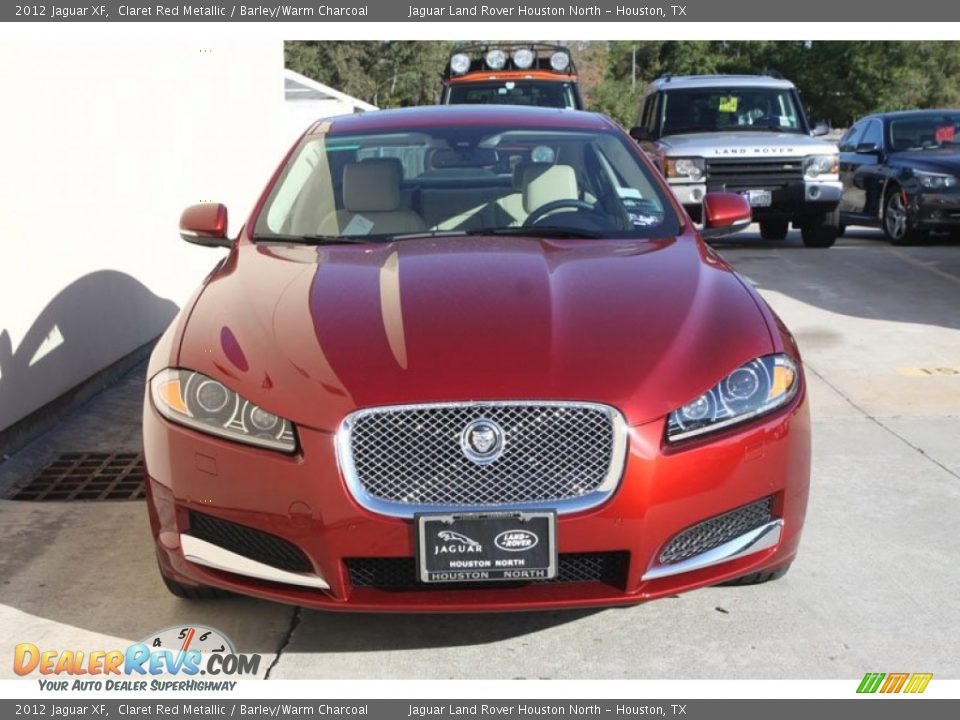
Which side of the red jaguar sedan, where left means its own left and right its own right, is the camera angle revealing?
front

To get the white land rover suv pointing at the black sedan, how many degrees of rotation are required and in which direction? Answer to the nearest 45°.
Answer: approximately 135° to its left

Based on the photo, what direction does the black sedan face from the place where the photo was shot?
facing the viewer and to the right of the viewer

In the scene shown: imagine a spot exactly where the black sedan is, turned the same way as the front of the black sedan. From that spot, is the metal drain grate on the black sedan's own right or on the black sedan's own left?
on the black sedan's own right

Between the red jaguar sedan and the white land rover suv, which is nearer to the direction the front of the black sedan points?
the red jaguar sedan

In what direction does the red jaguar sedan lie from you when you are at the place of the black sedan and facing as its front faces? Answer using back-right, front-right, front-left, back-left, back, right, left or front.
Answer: front-right

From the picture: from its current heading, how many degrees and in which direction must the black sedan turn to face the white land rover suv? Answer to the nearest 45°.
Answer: approximately 90° to its right

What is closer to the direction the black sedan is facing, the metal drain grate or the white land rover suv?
the metal drain grate

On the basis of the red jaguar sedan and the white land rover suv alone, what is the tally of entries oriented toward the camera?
2

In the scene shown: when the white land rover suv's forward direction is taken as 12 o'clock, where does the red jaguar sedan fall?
The red jaguar sedan is roughly at 12 o'clock from the white land rover suv.

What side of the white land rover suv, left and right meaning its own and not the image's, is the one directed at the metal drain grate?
front
